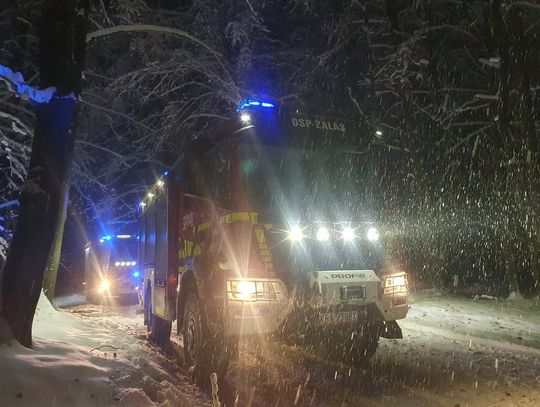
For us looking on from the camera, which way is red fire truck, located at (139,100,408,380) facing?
facing the viewer and to the right of the viewer

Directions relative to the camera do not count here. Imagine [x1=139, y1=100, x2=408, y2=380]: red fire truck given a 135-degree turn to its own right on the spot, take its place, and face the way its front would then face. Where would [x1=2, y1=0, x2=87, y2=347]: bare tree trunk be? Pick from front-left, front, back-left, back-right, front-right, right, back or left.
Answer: front
